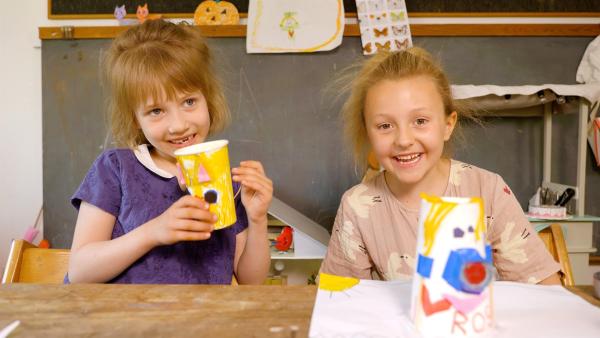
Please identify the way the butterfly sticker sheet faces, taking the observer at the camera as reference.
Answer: facing the viewer

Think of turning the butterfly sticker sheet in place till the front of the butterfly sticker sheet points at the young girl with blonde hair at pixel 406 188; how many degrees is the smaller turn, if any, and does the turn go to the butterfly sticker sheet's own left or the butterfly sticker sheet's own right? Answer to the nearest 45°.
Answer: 0° — it already faces them

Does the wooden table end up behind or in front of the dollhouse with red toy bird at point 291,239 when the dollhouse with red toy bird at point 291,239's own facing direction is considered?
in front

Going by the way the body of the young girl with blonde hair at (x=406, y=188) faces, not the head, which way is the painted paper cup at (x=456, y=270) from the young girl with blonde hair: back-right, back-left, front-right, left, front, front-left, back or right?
front

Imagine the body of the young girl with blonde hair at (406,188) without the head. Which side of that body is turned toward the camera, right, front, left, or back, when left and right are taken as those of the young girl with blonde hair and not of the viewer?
front

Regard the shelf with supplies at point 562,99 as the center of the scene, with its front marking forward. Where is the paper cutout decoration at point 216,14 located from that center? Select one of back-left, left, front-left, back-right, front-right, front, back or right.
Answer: right

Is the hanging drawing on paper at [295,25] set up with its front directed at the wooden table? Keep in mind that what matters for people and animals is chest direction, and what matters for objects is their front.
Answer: yes

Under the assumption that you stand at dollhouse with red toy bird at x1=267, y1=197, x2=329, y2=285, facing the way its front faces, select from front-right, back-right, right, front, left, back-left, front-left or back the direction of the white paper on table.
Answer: front

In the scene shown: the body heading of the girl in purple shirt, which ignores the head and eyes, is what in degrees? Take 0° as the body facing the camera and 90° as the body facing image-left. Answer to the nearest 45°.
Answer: approximately 315°

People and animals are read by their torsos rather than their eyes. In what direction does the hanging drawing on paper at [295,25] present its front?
toward the camera

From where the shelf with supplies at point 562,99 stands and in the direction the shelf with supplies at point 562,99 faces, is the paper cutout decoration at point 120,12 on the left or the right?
on its right

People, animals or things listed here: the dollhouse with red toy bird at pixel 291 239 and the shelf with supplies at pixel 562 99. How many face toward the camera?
2

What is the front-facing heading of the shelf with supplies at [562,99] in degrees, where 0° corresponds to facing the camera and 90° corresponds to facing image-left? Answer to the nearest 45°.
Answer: approximately 0°
